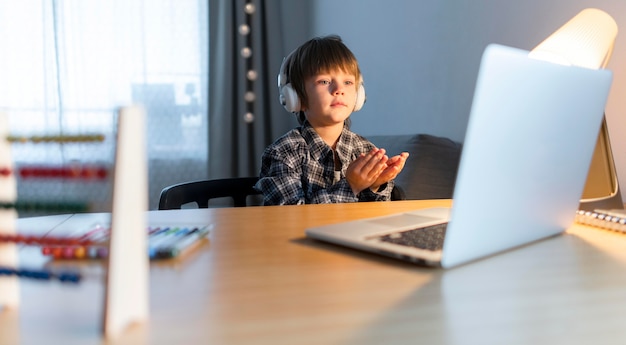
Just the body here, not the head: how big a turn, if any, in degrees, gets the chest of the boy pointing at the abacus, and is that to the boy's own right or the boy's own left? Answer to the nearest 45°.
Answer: approximately 45° to the boy's own right

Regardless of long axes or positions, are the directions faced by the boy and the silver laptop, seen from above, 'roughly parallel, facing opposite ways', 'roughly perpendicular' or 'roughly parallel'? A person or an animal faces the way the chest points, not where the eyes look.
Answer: roughly parallel, facing opposite ways

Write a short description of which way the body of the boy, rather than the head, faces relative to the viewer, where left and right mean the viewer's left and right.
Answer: facing the viewer and to the right of the viewer

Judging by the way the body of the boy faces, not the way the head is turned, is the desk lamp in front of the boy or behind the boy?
in front

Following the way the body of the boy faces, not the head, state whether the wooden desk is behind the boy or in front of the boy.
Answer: in front

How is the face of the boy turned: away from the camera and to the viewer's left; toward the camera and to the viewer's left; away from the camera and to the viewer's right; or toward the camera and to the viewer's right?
toward the camera and to the viewer's right

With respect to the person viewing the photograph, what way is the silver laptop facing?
facing away from the viewer and to the left of the viewer
